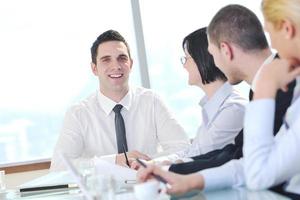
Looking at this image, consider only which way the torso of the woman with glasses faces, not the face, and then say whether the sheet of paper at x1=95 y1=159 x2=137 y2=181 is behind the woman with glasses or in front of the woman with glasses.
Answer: in front

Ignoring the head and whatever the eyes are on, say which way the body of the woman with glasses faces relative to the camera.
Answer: to the viewer's left

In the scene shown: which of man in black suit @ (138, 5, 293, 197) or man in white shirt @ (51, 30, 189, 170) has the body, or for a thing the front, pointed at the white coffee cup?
man in white shirt @ (51, 30, 189, 170)

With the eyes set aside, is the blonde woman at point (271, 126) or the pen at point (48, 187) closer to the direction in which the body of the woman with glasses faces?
the pen

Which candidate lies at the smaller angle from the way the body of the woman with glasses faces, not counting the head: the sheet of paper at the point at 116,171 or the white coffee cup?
the sheet of paper

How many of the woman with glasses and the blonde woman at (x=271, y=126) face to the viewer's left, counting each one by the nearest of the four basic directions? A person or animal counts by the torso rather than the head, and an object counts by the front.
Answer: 2

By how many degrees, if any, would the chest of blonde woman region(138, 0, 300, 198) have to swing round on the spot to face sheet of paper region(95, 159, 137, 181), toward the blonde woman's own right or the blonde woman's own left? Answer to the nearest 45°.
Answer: approximately 45° to the blonde woman's own right

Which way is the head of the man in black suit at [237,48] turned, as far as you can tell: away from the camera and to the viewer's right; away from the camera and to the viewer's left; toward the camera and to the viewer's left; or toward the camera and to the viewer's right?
away from the camera and to the viewer's left

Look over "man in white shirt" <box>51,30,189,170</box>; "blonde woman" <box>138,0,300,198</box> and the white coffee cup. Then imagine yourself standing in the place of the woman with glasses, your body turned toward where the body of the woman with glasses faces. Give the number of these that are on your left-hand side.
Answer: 2

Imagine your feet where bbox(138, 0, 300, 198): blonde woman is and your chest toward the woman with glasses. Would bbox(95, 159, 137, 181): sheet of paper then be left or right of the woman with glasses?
left

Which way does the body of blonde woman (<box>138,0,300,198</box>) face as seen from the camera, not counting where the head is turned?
to the viewer's left

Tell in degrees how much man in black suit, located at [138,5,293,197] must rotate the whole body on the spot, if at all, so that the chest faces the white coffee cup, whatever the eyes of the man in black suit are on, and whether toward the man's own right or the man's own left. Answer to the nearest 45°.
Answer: approximately 90° to the man's own left

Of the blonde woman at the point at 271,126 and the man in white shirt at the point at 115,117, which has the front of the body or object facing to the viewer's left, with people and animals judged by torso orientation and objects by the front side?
the blonde woman
